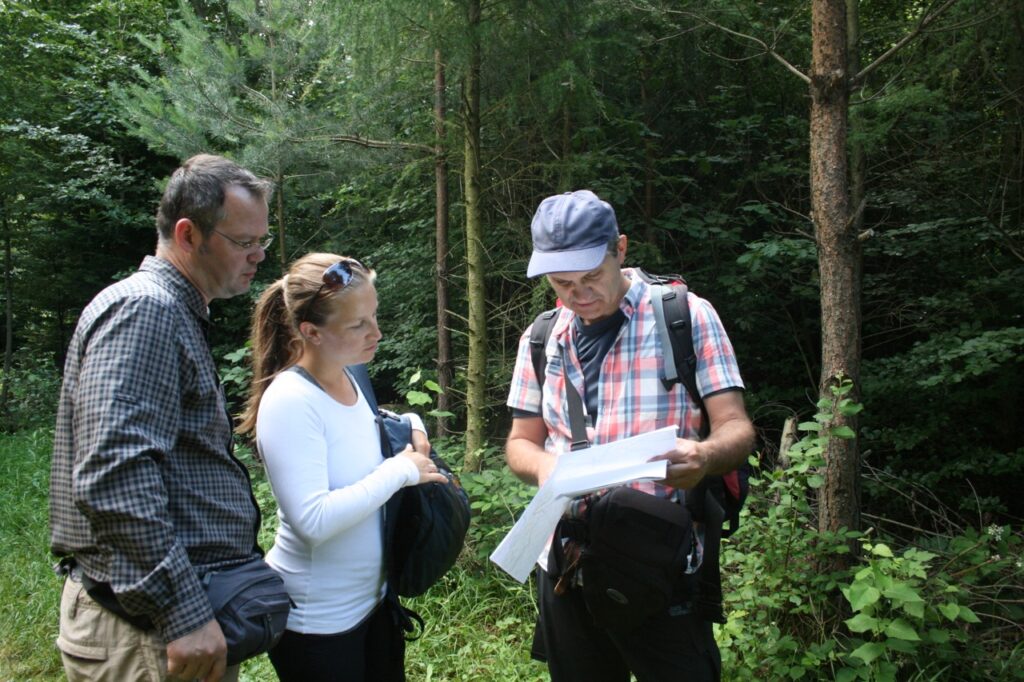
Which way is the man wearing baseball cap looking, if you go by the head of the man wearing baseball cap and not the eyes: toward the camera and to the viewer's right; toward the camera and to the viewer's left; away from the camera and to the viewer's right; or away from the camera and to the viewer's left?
toward the camera and to the viewer's left

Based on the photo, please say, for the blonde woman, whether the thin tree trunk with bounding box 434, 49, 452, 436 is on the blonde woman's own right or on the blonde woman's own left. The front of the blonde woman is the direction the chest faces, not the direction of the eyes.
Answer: on the blonde woman's own left

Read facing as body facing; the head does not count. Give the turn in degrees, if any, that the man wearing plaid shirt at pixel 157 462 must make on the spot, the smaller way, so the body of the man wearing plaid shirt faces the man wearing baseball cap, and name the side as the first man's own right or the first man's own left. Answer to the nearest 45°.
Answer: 0° — they already face them

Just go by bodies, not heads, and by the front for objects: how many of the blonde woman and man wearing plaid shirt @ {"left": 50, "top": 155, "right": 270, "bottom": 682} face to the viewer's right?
2

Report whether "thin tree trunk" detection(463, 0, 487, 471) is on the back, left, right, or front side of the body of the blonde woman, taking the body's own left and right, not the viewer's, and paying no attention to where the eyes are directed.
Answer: left

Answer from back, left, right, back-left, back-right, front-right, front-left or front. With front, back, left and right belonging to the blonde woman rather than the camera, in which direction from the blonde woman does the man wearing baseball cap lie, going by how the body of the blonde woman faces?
front

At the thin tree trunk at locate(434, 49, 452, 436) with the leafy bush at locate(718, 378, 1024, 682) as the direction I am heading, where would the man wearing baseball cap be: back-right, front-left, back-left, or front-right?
front-right

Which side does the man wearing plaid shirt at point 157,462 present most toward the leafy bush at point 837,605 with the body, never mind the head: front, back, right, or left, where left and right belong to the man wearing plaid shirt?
front

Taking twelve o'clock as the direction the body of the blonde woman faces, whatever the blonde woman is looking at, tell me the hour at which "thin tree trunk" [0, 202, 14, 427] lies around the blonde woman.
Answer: The thin tree trunk is roughly at 8 o'clock from the blonde woman.

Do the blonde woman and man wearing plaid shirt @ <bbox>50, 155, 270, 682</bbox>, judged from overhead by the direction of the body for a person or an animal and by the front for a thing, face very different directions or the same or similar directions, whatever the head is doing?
same or similar directions

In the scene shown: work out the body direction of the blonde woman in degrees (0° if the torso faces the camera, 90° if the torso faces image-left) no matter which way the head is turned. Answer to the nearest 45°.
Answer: approximately 270°

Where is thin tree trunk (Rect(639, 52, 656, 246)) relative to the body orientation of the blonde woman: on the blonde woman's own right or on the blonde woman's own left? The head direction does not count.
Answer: on the blonde woman's own left

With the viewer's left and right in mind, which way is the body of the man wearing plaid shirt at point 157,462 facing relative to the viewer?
facing to the right of the viewer

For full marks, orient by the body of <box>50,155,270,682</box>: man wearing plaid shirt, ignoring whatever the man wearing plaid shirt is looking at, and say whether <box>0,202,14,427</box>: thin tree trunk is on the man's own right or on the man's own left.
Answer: on the man's own left

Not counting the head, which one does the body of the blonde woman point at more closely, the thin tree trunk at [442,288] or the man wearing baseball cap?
the man wearing baseball cap
